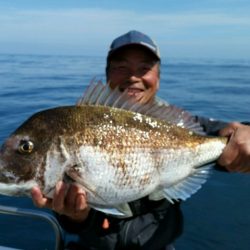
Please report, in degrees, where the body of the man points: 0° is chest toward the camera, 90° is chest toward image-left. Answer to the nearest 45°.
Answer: approximately 0°

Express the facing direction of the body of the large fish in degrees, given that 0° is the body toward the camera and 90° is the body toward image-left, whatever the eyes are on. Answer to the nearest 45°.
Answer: approximately 90°
